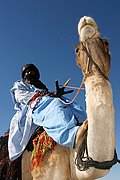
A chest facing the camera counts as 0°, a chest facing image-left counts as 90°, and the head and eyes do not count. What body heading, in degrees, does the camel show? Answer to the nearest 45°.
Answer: approximately 315°

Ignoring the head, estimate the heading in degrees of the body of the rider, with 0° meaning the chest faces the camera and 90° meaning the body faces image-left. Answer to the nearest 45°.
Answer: approximately 315°
